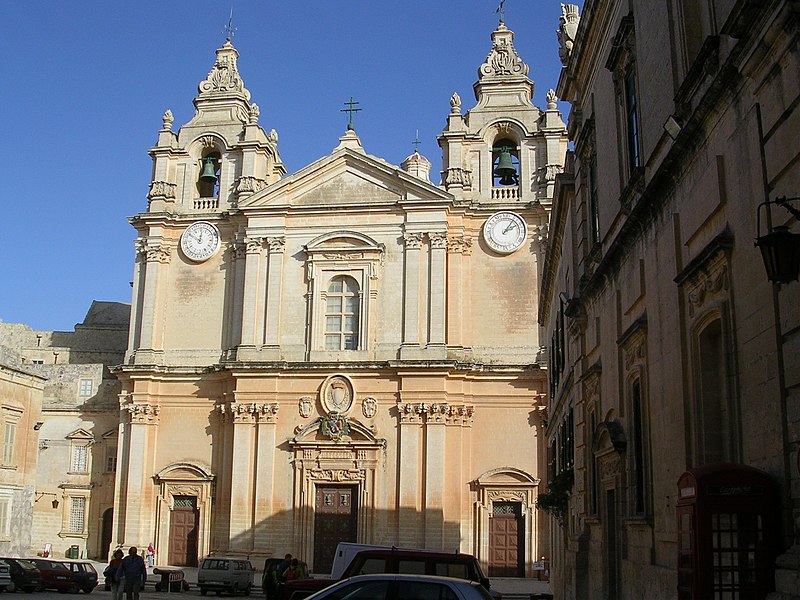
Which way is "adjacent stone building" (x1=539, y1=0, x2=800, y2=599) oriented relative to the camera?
to the viewer's left

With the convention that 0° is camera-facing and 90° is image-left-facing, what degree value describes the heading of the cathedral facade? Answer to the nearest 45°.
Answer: approximately 0°

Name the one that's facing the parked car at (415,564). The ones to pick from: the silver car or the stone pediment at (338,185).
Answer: the stone pediment

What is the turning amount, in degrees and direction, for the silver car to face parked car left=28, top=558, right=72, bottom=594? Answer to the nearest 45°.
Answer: approximately 45° to its right

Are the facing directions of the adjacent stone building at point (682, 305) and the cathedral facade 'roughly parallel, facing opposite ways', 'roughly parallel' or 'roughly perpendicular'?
roughly perpendicular

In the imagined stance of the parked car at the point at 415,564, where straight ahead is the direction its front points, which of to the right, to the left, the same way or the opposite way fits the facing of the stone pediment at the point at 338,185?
to the left

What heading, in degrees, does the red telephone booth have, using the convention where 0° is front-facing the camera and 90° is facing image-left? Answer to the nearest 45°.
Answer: approximately 0°

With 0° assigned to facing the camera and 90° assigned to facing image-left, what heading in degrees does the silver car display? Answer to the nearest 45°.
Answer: approximately 90°
